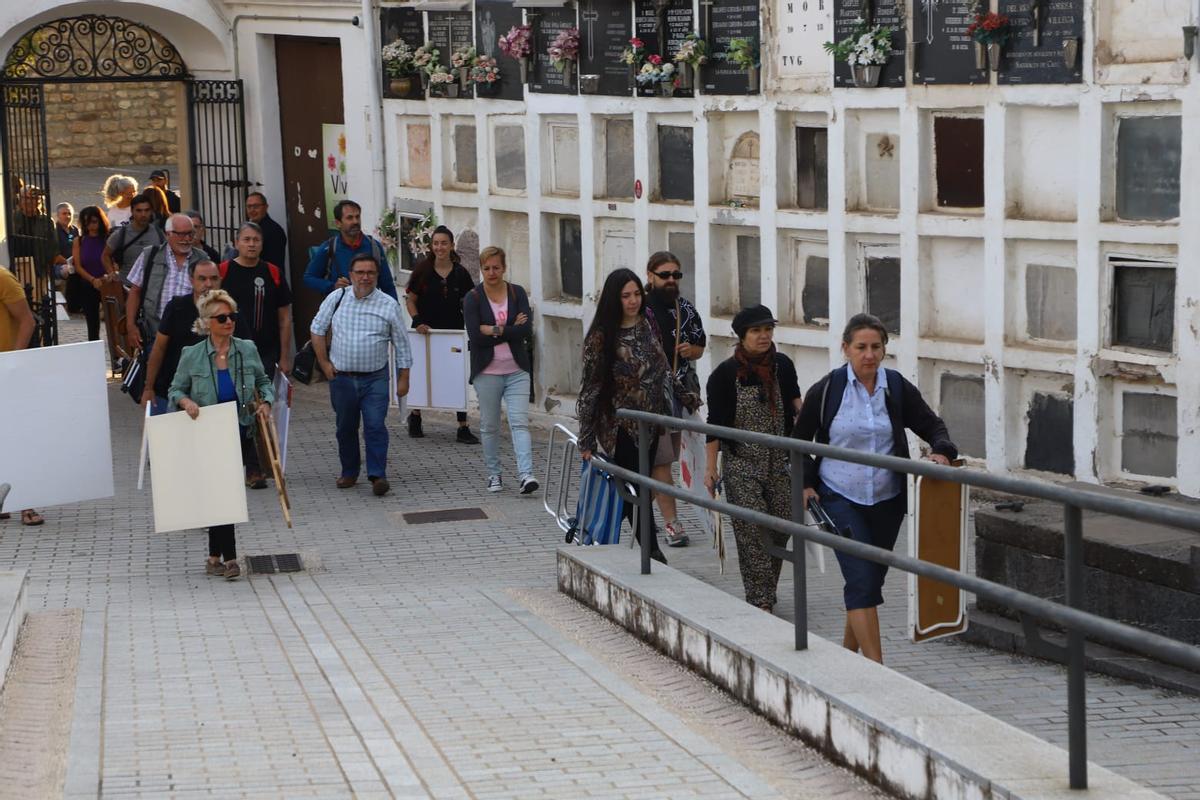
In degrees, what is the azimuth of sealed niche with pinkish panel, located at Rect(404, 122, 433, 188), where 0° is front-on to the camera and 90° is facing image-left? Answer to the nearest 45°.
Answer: approximately 0°

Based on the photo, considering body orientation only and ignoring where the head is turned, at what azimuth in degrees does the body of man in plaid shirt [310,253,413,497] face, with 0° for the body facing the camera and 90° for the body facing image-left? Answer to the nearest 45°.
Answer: approximately 0°

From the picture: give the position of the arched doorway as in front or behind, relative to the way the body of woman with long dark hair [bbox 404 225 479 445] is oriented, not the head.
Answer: behind

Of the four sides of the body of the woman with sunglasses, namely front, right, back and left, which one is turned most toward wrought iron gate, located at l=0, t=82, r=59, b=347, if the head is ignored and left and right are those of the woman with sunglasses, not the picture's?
back

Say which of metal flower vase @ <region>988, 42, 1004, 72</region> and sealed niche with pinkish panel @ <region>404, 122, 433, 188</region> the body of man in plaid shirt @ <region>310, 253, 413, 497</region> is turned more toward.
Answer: the metal flower vase

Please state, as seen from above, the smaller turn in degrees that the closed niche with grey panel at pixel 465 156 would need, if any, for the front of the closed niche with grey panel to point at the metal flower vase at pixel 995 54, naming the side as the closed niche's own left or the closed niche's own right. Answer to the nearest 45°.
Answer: approximately 45° to the closed niche's own left
